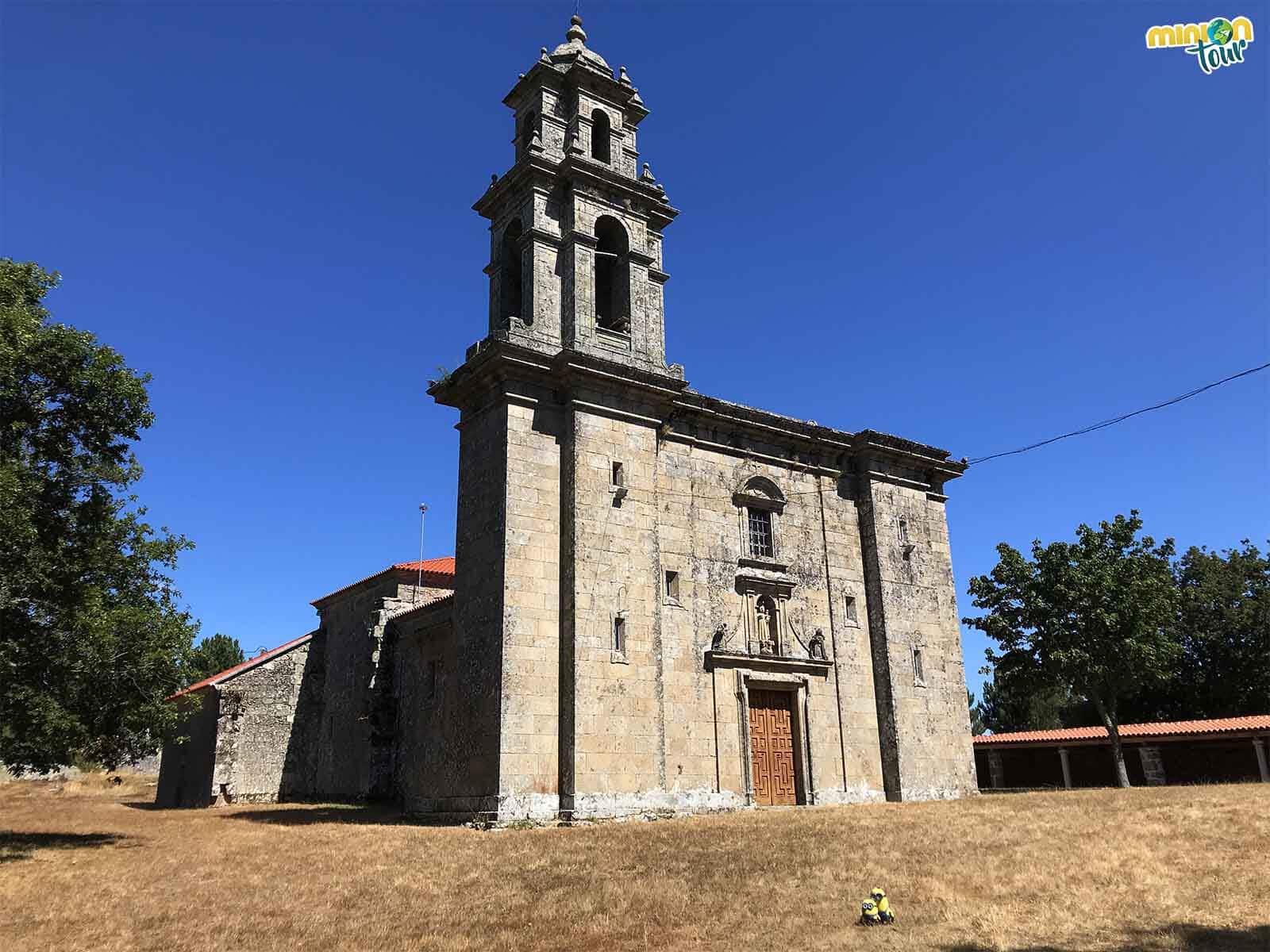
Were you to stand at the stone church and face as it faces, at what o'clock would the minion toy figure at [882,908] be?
The minion toy figure is roughly at 1 o'clock from the stone church.

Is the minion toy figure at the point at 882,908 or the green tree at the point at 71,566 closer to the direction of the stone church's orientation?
the minion toy figure

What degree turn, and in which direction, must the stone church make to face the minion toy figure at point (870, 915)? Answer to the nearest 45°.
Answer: approximately 45° to its right

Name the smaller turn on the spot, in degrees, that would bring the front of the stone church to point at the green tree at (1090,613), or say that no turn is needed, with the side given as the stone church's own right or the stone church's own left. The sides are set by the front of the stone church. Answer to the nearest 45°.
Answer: approximately 90° to the stone church's own left

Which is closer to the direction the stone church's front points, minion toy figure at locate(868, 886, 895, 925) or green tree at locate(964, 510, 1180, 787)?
the minion toy figure

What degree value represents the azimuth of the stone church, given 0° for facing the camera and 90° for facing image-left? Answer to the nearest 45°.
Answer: approximately 315°

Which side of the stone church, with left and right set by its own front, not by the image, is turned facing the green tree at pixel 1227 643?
left

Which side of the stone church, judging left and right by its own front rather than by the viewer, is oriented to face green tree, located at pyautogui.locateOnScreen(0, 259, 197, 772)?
right

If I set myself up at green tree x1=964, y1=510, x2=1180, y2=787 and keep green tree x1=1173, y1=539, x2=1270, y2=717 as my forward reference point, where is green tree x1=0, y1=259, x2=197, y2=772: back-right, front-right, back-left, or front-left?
back-left
